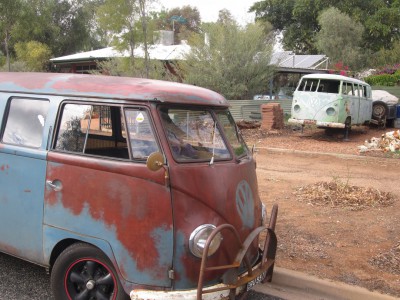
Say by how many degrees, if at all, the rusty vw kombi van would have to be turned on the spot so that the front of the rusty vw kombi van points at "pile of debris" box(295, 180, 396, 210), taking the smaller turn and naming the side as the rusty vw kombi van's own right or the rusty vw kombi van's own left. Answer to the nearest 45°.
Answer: approximately 90° to the rusty vw kombi van's own left

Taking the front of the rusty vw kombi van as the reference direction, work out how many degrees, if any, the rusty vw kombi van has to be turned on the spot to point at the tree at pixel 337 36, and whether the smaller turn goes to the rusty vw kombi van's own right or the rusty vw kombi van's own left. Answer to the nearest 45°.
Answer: approximately 90° to the rusty vw kombi van's own left

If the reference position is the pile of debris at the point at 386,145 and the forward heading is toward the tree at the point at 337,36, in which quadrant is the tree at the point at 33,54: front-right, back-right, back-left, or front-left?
front-left

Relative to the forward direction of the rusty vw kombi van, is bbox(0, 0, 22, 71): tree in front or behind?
behind

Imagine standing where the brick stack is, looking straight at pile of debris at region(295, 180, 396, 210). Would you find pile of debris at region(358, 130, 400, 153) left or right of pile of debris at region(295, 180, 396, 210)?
left

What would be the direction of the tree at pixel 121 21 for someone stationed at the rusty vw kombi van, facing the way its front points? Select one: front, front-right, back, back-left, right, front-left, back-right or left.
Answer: back-left

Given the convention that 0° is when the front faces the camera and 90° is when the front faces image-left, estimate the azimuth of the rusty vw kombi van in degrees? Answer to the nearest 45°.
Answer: approximately 315°

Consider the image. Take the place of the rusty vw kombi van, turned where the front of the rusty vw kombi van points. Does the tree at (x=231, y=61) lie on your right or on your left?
on your left

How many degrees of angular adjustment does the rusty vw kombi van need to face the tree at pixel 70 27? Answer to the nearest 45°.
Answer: approximately 135° to its left

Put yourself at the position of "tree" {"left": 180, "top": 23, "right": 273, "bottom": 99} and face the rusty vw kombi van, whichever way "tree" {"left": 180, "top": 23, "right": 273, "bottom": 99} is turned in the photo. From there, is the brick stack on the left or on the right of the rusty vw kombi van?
left
